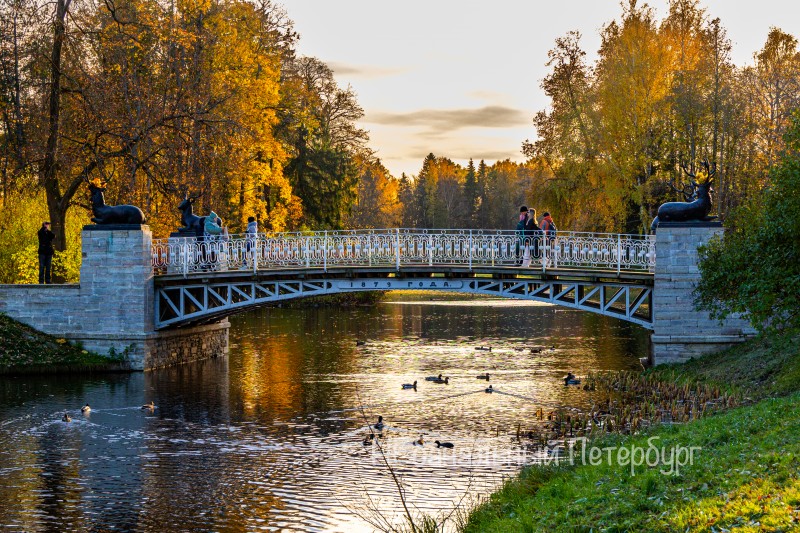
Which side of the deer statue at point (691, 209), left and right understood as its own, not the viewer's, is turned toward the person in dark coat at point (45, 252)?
back

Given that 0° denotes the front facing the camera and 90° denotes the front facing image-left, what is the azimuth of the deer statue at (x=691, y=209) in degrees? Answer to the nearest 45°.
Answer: approximately 270°

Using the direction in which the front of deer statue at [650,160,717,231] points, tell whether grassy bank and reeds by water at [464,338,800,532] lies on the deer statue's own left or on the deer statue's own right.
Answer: on the deer statue's own right

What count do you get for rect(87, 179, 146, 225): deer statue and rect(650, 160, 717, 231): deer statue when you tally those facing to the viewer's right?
1

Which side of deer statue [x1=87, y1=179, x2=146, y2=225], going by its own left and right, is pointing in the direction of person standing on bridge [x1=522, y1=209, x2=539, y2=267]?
back

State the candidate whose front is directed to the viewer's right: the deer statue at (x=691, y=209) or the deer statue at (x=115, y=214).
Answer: the deer statue at (x=691, y=209)

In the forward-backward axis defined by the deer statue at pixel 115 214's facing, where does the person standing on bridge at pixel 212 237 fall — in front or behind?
behind

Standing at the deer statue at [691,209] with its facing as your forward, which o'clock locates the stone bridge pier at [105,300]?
The stone bridge pier is roughly at 6 o'clock from the deer statue.

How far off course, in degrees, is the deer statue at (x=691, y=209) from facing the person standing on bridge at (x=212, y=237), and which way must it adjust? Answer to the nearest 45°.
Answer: approximately 180°

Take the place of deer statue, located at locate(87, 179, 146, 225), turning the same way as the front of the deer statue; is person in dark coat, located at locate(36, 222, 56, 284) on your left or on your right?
on your right

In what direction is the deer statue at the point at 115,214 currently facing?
to the viewer's left
